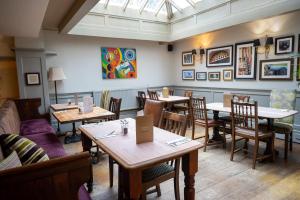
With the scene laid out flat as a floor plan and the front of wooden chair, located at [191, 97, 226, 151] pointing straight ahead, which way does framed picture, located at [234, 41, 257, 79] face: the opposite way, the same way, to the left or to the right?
the opposite way

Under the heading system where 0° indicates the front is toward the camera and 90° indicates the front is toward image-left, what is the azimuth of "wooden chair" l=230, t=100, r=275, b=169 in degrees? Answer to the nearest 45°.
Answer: approximately 225°

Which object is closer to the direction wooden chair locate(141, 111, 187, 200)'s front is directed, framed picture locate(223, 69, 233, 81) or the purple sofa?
the purple sofa

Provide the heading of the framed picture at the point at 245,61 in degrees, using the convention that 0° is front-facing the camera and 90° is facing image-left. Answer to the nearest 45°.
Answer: approximately 45°

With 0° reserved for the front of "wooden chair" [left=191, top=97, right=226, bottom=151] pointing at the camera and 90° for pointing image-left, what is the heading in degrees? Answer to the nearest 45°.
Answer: approximately 225°

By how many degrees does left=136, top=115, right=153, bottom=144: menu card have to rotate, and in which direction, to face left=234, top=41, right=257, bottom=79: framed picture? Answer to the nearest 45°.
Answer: approximately 135° to its left

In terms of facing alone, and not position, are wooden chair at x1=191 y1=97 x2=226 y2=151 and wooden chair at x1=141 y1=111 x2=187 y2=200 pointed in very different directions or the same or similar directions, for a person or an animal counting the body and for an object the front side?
very different directions

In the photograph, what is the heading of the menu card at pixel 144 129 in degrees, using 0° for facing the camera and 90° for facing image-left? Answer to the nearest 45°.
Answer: approximately 0°
